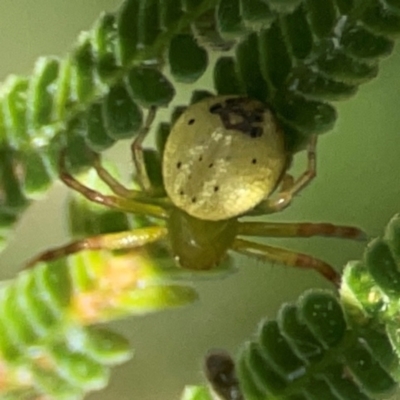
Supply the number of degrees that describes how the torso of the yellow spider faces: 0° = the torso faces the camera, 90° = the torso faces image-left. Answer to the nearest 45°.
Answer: approximately 0°
